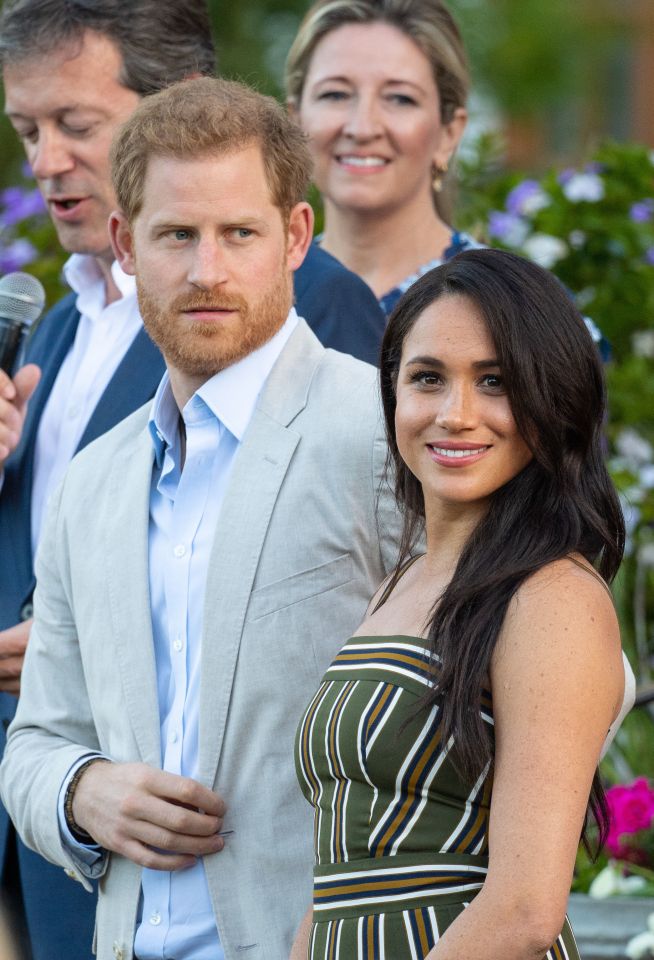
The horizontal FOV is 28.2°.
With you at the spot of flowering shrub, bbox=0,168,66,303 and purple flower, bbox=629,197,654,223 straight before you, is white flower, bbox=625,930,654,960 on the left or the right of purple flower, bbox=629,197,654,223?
right

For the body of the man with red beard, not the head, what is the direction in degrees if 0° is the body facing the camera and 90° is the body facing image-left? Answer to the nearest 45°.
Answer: approximately 45°

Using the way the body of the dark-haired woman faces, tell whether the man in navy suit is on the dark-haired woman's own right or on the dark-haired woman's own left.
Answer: on the dark-haired woman's own right
